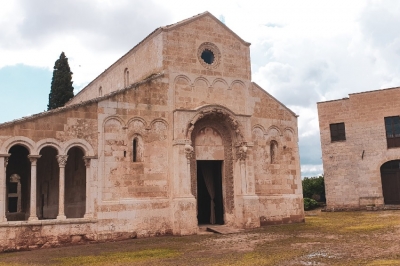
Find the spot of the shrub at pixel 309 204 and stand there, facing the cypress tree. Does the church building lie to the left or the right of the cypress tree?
left

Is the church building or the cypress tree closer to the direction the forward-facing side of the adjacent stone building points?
the church building

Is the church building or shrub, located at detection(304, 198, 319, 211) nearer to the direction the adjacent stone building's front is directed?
the church building

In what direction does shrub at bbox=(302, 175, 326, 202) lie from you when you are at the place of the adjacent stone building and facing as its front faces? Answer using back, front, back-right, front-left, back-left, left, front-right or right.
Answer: back-right

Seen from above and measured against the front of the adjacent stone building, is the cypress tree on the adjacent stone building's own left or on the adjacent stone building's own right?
on the adjacent stone building's own right

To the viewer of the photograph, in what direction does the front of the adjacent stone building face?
facing the viewer

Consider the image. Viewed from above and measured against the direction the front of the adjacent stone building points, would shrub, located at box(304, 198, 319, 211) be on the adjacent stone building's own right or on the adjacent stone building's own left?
on the adjacent stone building's own right

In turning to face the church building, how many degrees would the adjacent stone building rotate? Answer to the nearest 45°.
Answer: approximately 45° to its right

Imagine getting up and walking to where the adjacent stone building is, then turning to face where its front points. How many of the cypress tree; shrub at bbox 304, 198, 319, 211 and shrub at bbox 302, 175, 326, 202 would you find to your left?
0
